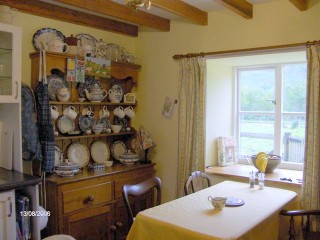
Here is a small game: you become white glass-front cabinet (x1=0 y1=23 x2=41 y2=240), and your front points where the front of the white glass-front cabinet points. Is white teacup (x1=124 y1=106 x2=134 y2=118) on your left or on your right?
on your left

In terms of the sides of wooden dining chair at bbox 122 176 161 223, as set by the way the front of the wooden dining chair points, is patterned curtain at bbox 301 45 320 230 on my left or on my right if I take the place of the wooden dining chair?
on my left

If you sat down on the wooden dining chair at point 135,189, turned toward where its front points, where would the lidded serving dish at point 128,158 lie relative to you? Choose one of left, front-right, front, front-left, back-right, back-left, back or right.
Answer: back-left

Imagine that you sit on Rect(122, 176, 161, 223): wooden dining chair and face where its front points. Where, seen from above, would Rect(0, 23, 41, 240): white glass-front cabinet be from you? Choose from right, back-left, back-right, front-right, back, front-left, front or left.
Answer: back-right

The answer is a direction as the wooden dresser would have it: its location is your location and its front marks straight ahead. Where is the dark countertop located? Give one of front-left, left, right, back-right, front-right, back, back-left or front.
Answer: right

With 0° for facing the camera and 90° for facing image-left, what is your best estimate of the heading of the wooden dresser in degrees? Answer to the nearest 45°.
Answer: approximately 315°

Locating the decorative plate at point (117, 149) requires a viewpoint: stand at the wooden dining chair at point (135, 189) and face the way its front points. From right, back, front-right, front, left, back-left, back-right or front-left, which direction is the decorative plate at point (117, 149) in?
back-left

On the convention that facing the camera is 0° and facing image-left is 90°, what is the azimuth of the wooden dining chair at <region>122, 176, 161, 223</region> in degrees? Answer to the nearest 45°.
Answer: approximately 315°

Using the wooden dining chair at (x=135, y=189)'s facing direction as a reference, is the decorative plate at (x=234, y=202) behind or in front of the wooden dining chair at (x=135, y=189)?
in front

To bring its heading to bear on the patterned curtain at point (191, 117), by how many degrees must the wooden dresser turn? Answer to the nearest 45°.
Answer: approximately 45° to its left

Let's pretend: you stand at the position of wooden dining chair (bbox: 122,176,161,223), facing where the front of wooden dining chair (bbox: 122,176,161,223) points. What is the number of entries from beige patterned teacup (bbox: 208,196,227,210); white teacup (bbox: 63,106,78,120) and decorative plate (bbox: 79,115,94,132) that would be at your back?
2

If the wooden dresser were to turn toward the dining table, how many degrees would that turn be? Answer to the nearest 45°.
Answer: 0° — it already faces it
